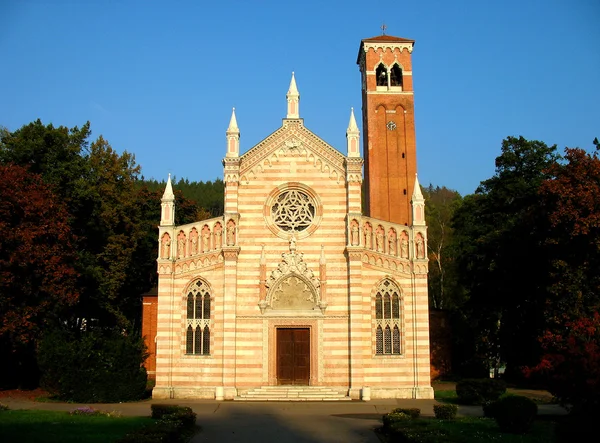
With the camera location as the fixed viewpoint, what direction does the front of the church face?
facing the viewer

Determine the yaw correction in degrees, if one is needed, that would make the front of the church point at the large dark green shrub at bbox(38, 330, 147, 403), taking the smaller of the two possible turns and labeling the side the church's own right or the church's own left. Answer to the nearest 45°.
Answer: approximately 90° to the church's own right

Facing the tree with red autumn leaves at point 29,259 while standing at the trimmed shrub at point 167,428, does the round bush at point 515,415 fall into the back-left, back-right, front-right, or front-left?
back-right

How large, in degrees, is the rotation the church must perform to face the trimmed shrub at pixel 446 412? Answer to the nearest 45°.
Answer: approximately 45° to its left

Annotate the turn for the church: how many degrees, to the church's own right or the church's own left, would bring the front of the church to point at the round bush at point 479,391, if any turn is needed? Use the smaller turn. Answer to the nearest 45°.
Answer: approximately 90° to the church's own left

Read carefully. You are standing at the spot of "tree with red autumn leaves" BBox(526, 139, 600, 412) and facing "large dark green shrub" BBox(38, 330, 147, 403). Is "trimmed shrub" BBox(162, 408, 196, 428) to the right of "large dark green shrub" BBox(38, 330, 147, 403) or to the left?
left

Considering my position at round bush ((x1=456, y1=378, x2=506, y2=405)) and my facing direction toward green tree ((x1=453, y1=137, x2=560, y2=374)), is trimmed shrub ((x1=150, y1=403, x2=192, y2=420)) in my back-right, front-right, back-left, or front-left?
back-left

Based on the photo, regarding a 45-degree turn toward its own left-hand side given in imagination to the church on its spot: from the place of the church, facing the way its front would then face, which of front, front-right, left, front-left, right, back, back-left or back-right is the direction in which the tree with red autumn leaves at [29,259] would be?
back-right

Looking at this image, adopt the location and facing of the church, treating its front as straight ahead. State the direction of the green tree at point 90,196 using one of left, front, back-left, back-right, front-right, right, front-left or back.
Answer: back-right

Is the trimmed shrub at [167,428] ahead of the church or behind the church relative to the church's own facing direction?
ahead

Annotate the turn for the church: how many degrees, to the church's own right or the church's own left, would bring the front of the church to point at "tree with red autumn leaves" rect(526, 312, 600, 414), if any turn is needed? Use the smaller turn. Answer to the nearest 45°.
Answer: approximately 45° to the church's own left
